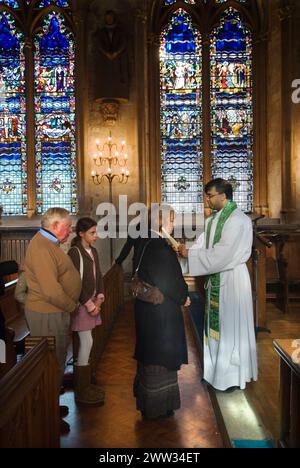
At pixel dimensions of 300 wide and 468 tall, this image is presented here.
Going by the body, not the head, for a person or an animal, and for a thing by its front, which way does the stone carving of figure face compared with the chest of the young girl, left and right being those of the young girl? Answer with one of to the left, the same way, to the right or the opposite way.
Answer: to the right

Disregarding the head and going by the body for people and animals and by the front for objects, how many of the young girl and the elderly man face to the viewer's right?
2

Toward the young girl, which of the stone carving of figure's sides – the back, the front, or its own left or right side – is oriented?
front

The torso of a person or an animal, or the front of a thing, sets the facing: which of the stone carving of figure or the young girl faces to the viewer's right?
the young girl

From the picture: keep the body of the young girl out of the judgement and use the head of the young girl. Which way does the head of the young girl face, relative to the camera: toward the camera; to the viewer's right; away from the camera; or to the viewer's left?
to the viewer's right

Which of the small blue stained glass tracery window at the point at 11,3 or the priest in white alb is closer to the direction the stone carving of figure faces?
the priest in white alb

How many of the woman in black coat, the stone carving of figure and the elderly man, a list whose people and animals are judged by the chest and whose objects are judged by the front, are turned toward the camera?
1

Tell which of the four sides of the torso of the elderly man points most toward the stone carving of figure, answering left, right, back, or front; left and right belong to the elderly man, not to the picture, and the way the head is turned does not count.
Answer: left

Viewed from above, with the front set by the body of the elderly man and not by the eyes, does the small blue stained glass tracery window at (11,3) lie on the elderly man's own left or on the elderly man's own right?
on the elderly man's own left

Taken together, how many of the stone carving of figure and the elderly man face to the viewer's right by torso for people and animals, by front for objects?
1

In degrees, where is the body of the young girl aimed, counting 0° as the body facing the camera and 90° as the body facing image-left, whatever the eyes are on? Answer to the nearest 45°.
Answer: approximately 270°

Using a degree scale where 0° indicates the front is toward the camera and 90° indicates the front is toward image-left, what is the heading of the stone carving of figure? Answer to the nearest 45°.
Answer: approximately 0°

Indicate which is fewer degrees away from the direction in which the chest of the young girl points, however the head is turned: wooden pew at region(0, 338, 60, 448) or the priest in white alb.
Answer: the priest in white alb

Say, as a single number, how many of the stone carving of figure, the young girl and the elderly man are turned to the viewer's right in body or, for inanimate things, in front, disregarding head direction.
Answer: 2

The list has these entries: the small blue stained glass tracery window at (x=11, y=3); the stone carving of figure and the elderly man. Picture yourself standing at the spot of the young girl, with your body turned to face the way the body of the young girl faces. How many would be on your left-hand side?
2

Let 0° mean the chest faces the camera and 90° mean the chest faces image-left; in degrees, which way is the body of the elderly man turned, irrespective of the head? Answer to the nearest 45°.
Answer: approximately 270°
